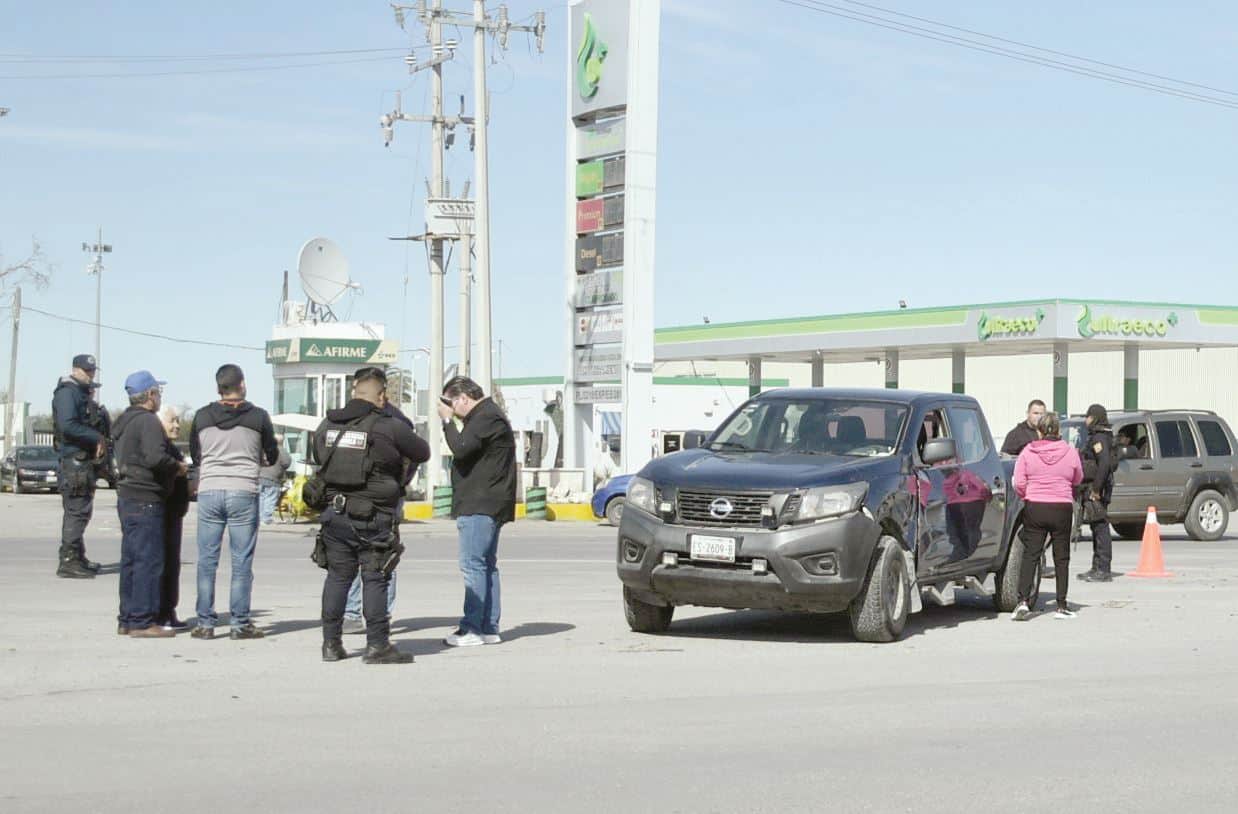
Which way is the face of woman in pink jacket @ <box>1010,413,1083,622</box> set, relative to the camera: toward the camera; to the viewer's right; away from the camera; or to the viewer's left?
away from the camera

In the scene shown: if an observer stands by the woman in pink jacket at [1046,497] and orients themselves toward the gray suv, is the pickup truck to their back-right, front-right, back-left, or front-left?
back-left

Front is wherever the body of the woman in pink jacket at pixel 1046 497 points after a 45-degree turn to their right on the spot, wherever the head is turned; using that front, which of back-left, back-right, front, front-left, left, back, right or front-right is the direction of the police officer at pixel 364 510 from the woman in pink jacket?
back

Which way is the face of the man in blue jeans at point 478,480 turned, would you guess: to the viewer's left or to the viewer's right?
to the viewer's left

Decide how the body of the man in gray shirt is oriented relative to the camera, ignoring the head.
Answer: away from the camera

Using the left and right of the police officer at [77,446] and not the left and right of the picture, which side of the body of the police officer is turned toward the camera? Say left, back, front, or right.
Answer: right

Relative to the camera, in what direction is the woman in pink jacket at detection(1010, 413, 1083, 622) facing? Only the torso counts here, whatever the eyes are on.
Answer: away from the camera

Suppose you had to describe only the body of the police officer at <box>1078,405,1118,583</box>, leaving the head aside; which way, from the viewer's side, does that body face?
to the viewer's left

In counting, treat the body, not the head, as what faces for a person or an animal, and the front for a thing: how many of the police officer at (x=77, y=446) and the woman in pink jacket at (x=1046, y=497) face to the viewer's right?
1

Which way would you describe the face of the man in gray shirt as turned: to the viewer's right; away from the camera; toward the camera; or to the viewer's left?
away from the camera

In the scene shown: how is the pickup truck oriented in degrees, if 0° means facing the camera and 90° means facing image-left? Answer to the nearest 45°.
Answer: approximately 45°

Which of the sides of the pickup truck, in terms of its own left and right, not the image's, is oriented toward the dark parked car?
right
